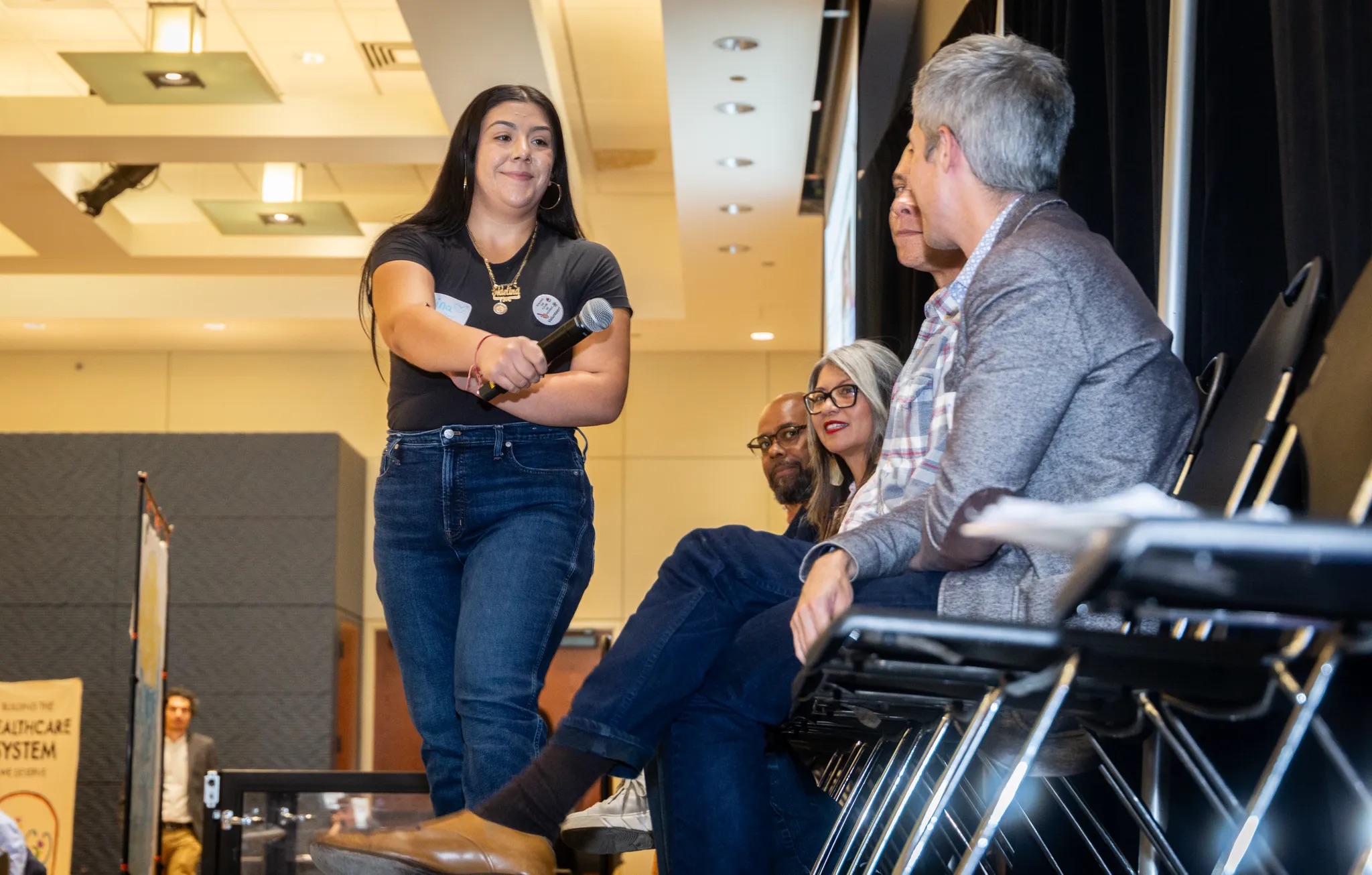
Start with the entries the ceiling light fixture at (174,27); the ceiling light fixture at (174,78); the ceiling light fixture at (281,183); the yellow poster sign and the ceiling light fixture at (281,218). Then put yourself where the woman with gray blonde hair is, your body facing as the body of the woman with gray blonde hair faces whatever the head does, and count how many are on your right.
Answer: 5

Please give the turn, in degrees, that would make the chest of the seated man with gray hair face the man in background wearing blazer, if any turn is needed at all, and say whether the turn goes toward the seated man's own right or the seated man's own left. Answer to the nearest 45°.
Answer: approximately 45° to the seated man's own right

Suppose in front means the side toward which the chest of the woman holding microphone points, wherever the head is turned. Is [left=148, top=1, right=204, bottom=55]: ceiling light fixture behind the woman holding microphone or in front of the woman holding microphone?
behind

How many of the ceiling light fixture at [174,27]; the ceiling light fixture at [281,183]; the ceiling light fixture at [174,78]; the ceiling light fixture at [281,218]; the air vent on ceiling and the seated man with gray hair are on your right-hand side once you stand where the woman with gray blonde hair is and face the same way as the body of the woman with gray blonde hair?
5

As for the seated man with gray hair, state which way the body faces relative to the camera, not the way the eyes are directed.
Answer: to the viewer's left

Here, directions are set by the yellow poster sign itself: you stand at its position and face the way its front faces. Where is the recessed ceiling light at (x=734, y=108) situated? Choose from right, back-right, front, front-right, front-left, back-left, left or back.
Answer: front-left

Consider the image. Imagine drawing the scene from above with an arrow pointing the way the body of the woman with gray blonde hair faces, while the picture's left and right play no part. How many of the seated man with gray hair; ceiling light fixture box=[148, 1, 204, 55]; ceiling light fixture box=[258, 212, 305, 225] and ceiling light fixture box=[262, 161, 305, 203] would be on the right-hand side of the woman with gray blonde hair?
3

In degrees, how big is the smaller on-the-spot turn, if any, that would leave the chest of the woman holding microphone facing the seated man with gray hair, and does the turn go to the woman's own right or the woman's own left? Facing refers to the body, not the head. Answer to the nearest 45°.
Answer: approximately 45° to the woman's own left

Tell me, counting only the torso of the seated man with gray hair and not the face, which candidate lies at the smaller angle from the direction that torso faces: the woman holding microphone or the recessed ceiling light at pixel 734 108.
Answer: the woman holding microphone

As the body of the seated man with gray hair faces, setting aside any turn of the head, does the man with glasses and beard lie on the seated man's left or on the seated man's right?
on the seated man's right

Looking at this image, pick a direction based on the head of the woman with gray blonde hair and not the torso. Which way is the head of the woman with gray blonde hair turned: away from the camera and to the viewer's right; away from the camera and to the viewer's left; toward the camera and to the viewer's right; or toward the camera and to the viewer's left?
toward the camera and to the viewer's left

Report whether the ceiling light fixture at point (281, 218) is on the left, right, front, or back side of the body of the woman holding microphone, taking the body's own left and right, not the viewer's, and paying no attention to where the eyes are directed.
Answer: back

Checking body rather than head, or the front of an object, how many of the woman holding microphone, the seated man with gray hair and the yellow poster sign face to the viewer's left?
1
